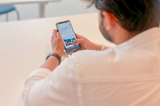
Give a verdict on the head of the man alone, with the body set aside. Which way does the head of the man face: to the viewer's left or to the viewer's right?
to the viewer's left

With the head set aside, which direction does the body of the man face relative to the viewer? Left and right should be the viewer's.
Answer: facing away from the viewer and to the left of the viewer
